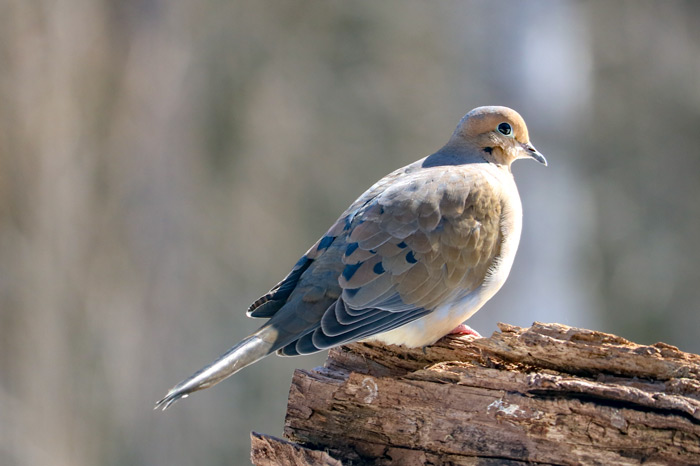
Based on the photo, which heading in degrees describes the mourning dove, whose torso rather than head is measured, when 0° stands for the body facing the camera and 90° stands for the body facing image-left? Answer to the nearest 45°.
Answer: approximately 270°
